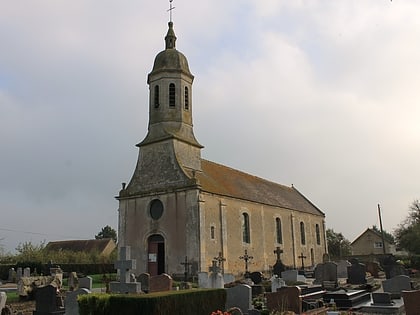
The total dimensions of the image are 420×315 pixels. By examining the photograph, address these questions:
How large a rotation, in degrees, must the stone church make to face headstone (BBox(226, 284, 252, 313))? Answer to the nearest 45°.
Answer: approximately 45° to its left

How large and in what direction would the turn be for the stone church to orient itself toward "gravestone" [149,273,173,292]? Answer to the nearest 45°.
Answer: approximately 45° to its left

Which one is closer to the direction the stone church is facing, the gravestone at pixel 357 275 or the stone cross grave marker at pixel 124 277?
the stone cross grave marker

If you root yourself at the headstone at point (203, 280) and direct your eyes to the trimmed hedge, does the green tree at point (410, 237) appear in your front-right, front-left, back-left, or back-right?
back-left

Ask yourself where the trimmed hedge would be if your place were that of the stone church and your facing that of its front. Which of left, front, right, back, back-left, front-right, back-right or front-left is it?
front-left

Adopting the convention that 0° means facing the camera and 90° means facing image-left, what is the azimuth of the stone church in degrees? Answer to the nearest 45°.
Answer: approximately 45°

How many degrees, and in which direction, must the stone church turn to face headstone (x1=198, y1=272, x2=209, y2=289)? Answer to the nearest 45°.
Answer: approximately 45° to its left

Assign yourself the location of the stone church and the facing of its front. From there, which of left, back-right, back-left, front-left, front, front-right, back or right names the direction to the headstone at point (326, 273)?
left

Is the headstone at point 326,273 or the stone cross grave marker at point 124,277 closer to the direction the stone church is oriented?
the stone cross grave marker

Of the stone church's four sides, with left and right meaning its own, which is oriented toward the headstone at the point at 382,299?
left

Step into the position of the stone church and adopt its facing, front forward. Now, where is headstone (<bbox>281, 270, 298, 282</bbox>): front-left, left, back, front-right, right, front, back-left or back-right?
left

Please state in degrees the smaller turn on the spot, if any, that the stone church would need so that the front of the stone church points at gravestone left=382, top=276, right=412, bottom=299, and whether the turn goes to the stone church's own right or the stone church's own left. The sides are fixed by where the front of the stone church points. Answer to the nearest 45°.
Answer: approximately 90° to the stone church's own left
